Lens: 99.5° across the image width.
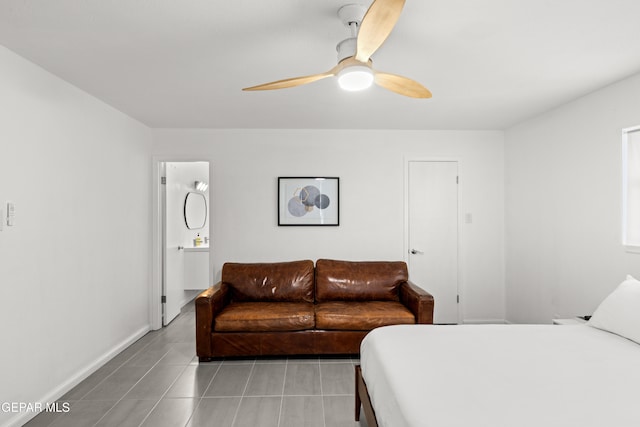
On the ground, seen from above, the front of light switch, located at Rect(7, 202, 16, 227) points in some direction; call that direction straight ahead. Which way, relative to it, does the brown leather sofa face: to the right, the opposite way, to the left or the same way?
to the right

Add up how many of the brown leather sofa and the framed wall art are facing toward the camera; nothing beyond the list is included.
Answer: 2

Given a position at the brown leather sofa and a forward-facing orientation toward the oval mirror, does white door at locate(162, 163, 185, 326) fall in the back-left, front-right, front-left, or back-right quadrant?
front-left

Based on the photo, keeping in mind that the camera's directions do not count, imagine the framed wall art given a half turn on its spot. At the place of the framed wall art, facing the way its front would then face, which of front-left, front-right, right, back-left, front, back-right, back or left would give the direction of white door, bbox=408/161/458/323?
right

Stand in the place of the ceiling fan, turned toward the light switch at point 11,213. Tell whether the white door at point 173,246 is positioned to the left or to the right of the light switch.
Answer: right

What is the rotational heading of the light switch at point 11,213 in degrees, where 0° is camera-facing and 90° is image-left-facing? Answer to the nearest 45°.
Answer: approximately 315°

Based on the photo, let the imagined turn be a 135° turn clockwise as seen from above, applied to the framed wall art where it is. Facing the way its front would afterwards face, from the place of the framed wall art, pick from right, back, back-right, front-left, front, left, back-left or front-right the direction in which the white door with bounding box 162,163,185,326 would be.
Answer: front-left

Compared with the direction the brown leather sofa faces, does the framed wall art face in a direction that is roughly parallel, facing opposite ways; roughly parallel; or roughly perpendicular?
roughly parallel

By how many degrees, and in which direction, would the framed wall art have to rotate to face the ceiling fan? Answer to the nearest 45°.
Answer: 0° — it already faces it

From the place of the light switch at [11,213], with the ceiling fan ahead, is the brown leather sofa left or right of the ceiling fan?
left

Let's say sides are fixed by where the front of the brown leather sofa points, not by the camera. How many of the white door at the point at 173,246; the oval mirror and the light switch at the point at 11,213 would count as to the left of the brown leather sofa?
0

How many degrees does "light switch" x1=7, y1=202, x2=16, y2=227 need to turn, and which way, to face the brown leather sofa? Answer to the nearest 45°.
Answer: approximately 45° to its left

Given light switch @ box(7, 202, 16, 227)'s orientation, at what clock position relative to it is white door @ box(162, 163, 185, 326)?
The white door is roughly at 9 o'clock from the light switch.

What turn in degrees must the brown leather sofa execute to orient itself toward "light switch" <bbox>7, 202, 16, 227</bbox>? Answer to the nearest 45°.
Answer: approximately 45° to its right

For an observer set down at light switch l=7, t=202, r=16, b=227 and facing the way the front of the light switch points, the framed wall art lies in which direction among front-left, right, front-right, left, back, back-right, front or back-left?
front-left

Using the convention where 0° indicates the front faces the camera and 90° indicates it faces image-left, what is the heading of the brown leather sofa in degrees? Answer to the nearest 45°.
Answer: approximately 0°

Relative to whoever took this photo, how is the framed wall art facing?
facing the viewer

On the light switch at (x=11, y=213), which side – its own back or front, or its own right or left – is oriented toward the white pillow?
front

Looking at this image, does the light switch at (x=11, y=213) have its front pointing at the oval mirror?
no
